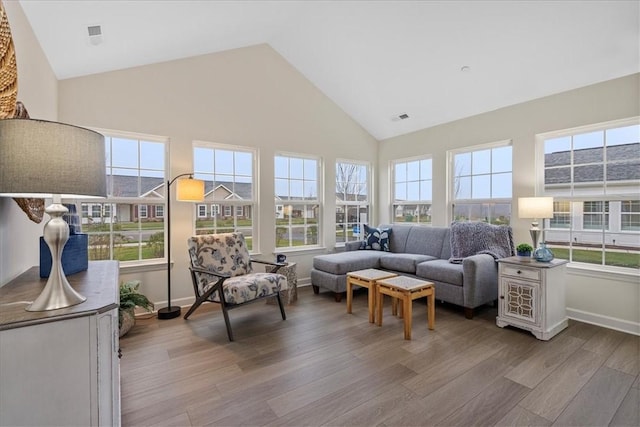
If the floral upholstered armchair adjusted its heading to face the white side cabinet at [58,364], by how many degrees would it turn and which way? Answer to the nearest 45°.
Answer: approximately 45° to its right

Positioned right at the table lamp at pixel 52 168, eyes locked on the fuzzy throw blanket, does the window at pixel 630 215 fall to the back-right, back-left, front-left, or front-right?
front-right

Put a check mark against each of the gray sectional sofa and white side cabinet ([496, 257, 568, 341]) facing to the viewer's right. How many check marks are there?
0

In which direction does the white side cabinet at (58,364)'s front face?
to the viewer's right

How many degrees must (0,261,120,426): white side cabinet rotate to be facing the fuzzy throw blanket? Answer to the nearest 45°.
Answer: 0° — it already faces it

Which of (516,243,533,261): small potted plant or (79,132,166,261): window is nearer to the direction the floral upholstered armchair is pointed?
the small potted plant

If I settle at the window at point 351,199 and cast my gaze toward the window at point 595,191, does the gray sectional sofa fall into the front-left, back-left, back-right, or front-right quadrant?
front-right

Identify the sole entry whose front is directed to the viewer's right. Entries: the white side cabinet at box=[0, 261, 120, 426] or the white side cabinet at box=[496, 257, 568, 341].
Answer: the white side cabinet at box=[0, 261, 120, 426]

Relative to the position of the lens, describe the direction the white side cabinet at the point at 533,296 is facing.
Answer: facing the viewer and to the left of the viewer

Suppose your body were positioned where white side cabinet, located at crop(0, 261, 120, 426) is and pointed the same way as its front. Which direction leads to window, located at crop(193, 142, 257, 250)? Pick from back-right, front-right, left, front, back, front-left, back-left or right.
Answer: front-left

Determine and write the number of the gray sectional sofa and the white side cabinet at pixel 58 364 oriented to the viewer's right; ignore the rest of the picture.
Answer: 1

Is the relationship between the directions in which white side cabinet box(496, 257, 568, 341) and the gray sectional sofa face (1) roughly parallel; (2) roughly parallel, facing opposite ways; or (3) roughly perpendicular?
roughly parallel

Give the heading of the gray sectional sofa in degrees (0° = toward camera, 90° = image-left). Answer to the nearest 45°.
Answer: approximately 45°

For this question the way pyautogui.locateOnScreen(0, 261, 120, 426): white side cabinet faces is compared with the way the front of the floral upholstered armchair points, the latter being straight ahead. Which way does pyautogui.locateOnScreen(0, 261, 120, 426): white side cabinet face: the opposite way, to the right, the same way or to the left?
to the left
